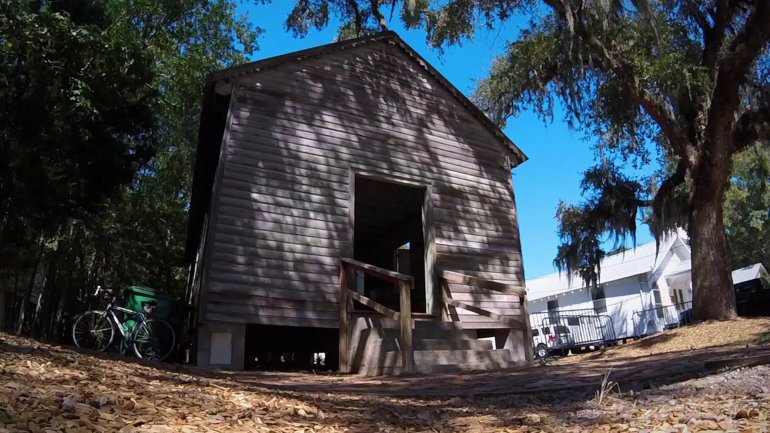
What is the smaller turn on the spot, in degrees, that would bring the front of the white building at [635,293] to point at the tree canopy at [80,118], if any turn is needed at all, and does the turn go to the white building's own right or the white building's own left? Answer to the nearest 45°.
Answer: approximately 45° to the white building's own right

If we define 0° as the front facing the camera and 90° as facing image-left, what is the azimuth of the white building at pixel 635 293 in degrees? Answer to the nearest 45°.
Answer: approximately 315°

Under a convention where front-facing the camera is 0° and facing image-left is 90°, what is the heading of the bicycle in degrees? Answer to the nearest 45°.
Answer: approximately 90°

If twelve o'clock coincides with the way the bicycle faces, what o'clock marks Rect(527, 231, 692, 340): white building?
The white building is roughly at 5 o'clock from the bicycle.

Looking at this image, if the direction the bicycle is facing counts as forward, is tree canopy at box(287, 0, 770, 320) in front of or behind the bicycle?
behind

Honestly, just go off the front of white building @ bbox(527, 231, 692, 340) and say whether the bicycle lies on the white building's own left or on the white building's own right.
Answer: on the white building's own right

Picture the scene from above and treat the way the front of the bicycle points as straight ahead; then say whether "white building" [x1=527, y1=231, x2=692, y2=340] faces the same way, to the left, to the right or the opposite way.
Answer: to the left

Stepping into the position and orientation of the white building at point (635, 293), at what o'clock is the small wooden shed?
The small wooden shed is roughly at 2 o'clock from the white building.

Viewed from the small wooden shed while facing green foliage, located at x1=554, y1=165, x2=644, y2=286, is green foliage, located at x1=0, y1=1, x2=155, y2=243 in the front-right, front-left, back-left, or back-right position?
back-left

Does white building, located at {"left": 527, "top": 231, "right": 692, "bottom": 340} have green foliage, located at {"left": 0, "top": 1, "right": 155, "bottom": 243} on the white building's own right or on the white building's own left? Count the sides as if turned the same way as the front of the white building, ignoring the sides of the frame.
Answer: on the white building's own right

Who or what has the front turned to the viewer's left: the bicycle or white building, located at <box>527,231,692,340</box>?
the bicycle
